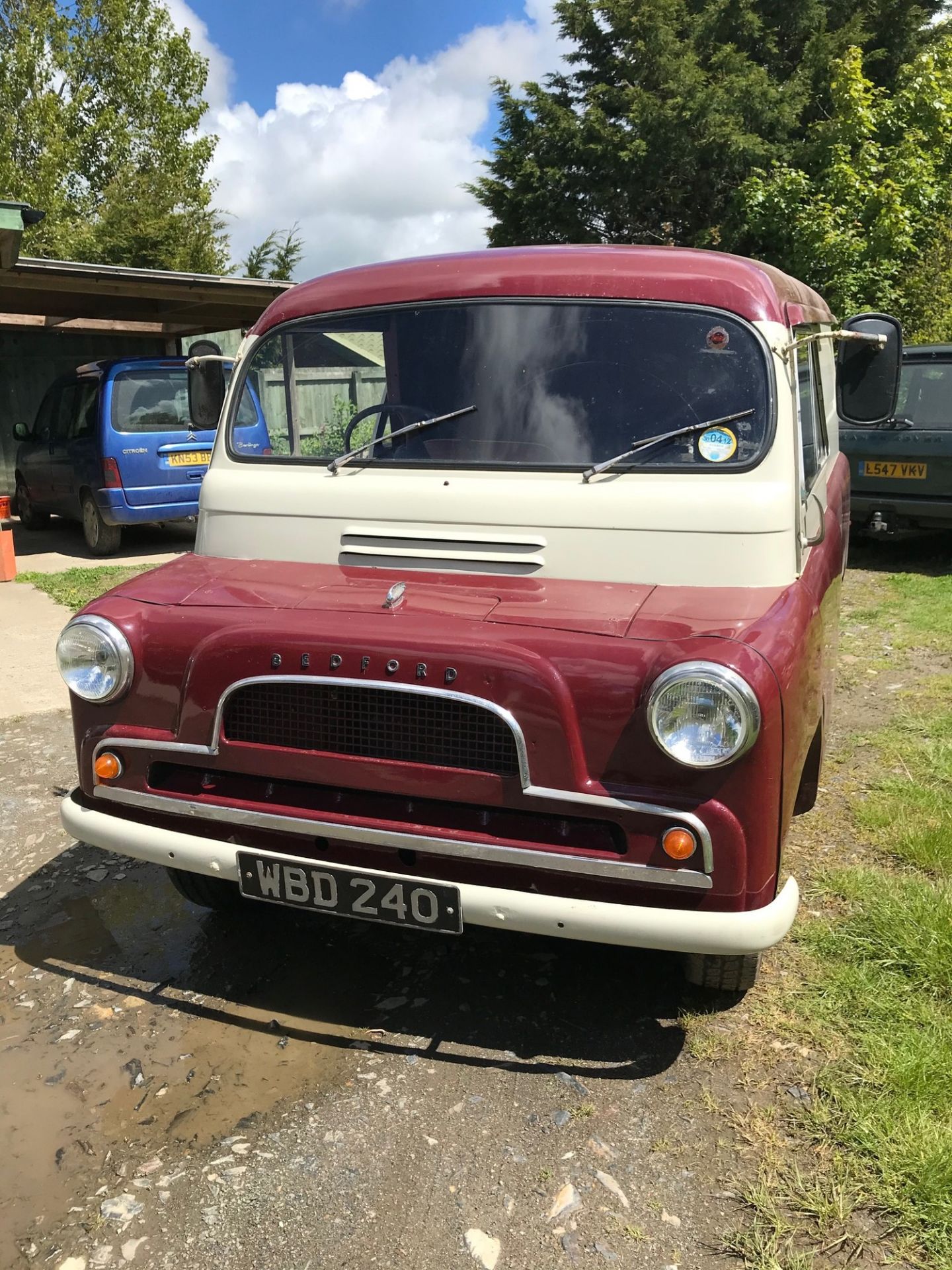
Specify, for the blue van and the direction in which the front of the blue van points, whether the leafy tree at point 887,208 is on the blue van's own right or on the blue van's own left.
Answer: on the blue van's own right

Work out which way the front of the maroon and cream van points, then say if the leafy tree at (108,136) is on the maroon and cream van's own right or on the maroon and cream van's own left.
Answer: on the maroon and cream van's own right

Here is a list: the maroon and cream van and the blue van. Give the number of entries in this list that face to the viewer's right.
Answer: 0

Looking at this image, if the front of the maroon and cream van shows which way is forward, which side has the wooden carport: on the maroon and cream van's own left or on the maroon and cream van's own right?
on the maroon and cream van's own right

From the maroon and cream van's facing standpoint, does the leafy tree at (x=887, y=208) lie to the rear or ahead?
to the rear

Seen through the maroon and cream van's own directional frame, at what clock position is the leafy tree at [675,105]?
The leafy tree is roughly at 5 o'clock from the maroon and cream van.

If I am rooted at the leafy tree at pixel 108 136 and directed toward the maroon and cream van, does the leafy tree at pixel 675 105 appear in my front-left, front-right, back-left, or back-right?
front-left

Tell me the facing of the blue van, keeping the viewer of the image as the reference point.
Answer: facing away from the viewer and to the left of the viewer

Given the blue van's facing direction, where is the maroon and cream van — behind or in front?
behind

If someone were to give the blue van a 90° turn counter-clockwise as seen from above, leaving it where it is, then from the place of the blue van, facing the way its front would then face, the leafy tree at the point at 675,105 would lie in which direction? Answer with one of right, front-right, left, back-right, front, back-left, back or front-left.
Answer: back
